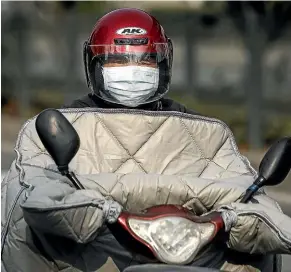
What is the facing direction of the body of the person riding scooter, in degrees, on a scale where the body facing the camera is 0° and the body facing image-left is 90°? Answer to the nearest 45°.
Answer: approximately 0°

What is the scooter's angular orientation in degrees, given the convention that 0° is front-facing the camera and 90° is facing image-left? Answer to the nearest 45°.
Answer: approximately 0°
